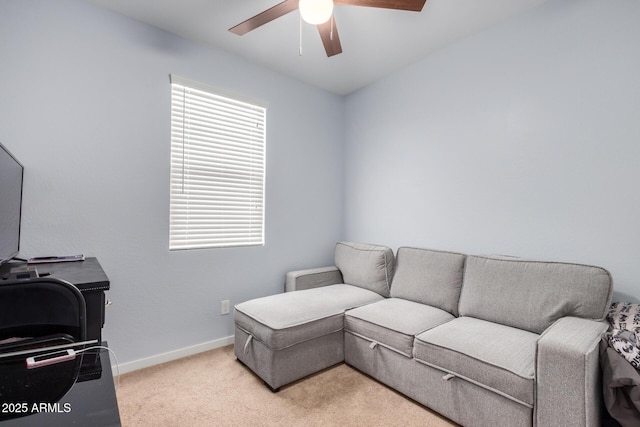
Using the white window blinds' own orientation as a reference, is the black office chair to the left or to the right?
on its right

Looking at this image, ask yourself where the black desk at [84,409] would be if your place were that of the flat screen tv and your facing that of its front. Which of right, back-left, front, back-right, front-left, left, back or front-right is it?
front-right

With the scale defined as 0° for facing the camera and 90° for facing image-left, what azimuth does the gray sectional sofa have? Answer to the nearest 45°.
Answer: approximately 45°

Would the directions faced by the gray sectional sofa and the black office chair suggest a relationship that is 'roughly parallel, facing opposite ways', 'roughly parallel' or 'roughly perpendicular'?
roughly perpendicular

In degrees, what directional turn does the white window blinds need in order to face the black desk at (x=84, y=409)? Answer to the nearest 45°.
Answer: approximately 45° to its right

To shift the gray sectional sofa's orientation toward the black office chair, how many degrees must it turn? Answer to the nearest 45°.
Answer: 0° — it already faces it
